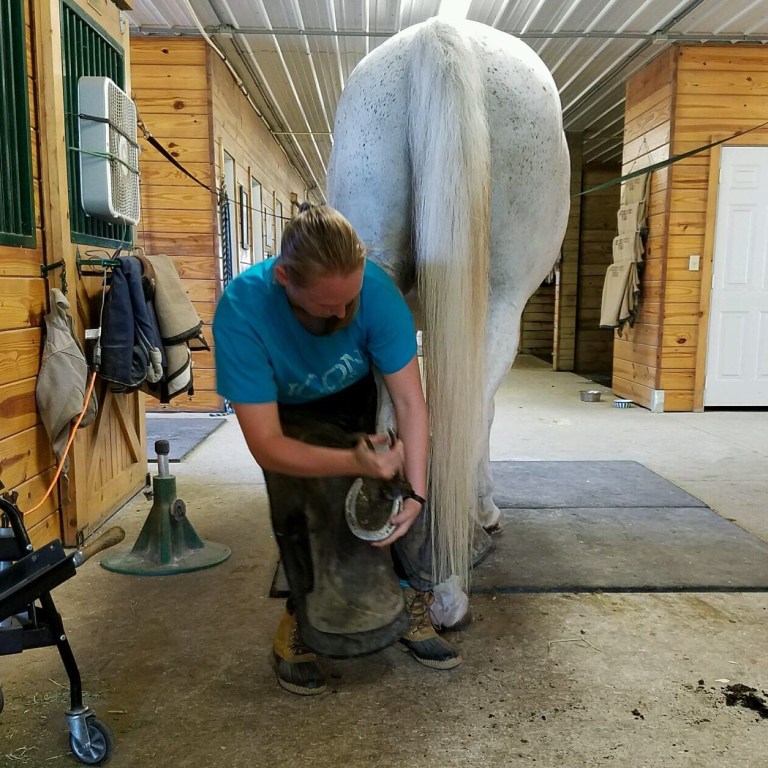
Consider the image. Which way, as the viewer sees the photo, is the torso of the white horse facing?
away from the camera

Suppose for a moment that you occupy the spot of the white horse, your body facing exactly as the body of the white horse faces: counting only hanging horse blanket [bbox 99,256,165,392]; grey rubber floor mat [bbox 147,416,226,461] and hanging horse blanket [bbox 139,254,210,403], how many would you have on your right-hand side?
0

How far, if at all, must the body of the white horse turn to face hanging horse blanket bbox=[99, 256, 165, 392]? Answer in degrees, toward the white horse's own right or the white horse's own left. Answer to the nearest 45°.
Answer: approximately 45° to the white horse's own left

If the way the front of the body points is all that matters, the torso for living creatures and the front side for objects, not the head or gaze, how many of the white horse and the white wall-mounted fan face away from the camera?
1

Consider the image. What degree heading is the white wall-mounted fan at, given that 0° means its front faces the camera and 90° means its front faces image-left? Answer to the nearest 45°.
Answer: approximately 270°

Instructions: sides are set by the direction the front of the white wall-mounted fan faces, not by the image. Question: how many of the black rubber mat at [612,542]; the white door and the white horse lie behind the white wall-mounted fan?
0

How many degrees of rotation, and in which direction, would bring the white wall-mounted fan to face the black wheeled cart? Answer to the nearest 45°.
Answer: approximately 90° to its right

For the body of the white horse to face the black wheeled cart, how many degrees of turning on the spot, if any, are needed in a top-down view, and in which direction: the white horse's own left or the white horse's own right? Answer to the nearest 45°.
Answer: approximately 135° to the white horse's own left

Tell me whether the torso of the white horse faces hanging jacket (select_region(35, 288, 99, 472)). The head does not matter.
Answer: no

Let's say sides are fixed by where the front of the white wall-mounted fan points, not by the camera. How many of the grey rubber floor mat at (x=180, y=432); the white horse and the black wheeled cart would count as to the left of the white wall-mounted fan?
1

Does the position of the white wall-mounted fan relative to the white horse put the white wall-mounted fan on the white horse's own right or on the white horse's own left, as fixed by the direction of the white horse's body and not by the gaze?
on the white horse's own left
